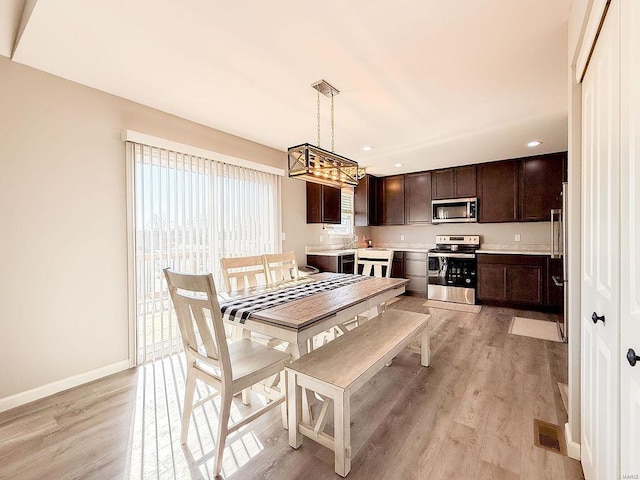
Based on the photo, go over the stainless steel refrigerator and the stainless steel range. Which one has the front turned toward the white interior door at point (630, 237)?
the stainless steel range

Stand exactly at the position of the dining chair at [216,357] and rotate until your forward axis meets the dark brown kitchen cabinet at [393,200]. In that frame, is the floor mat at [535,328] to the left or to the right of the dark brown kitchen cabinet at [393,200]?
right

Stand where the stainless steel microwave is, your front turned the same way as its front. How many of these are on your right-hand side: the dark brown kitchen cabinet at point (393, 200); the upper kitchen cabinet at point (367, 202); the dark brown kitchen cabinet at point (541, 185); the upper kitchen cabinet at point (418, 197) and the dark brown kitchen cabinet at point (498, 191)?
3

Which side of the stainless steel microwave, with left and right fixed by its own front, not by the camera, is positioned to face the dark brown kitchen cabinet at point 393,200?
right

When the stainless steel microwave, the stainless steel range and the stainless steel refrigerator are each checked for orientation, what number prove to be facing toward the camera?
2

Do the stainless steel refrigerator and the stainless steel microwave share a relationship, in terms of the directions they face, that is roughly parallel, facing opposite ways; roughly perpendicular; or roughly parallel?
roughly perpendicular

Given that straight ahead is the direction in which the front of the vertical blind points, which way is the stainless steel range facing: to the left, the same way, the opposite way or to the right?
to the right

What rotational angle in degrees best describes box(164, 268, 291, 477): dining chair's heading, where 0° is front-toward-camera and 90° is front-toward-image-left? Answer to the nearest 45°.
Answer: approximately 225°

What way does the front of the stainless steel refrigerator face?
to the viewer's left

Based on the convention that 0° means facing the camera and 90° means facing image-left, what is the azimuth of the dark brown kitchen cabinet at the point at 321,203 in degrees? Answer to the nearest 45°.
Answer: approximately 315°
